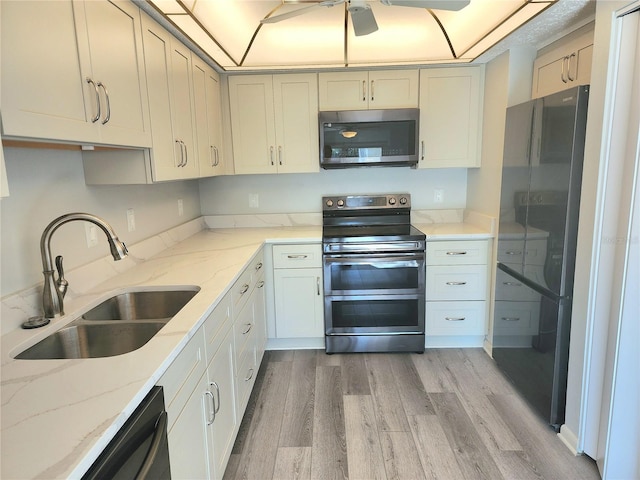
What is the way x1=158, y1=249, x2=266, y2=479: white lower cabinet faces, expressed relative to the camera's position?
facing to the right of the viewer

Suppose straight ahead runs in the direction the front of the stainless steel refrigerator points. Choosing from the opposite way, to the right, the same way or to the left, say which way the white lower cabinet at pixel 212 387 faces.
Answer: the opposite way

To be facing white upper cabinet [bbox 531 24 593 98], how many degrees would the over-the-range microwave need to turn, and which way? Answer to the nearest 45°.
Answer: approximately 45° to its left

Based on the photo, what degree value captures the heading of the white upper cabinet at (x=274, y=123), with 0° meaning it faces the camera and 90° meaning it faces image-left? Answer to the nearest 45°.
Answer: approximately 0°

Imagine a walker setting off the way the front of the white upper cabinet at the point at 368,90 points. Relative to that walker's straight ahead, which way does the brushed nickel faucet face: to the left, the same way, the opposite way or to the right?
to the left
